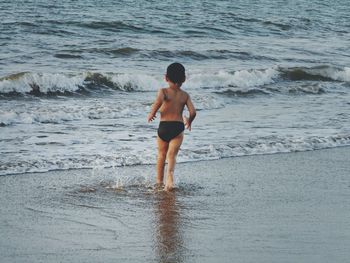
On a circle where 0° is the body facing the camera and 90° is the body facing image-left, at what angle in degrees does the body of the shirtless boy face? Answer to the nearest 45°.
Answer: approximately 180°

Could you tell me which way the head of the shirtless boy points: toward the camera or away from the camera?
away from the camera
